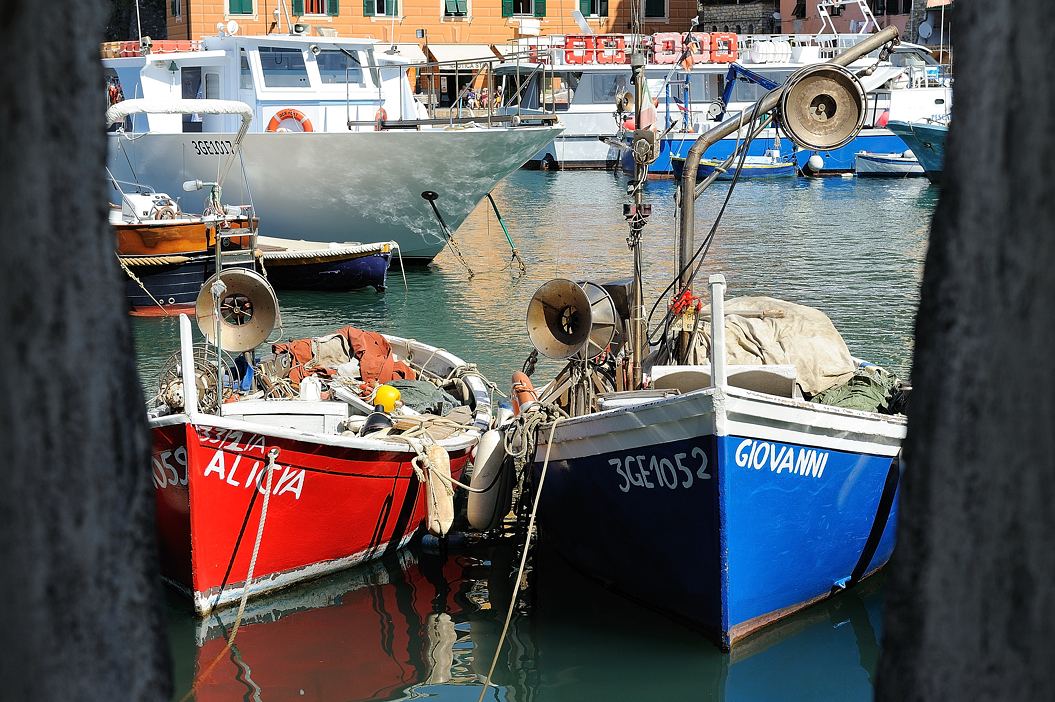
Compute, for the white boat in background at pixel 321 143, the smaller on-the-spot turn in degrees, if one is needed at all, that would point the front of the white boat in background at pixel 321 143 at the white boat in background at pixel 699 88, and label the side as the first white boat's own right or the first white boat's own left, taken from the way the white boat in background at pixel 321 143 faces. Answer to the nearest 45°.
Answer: approximately 45° to the first white boat's own left

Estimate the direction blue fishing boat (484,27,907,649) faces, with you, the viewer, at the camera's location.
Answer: facing the viewer

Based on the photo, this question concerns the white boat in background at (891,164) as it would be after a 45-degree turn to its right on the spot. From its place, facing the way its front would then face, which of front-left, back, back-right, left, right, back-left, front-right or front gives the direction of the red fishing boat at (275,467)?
back-left

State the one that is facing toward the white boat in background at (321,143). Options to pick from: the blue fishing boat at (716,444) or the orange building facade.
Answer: the orange building facade

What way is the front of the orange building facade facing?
toward the camera

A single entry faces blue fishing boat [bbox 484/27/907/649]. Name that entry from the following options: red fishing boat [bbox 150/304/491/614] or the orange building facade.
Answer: the orange building facade

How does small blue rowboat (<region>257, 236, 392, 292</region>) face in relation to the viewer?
to the viewer's right

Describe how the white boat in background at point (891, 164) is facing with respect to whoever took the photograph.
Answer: facing to the left of the viewer

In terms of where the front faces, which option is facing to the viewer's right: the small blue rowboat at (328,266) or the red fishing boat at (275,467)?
the small blue rowboat

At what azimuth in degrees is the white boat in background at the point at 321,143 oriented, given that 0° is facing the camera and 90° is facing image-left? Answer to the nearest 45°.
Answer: approximately 270°

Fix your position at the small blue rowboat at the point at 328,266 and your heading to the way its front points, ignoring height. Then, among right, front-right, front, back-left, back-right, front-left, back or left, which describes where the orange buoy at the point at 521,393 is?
right

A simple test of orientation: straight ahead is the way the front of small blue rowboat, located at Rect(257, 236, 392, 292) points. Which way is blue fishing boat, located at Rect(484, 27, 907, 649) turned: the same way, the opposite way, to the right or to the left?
to the right

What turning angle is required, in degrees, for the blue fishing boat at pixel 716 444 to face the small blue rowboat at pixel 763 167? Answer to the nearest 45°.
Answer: approximately 180°
